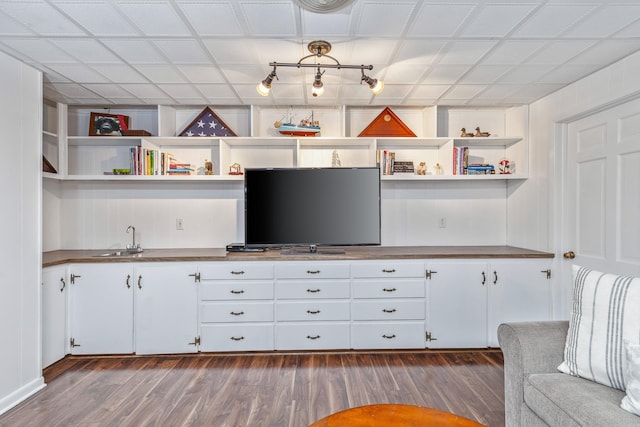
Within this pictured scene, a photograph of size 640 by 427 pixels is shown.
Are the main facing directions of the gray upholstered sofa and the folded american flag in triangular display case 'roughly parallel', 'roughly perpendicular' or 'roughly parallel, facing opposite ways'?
roughly perpendicular

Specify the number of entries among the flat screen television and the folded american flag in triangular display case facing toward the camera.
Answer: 2

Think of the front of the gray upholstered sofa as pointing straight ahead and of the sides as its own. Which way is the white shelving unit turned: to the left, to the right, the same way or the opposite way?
to the left

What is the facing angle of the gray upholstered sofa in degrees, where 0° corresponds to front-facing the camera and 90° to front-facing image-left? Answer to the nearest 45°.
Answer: approximately 45°

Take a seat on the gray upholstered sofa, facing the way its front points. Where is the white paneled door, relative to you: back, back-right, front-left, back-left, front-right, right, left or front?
back-right

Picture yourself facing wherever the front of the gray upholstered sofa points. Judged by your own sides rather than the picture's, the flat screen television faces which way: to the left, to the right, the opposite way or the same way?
to the left

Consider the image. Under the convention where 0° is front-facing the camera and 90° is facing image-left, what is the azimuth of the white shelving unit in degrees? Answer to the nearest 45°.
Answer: approximately 0°

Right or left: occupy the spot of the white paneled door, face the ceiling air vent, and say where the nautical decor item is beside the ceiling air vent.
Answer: right
